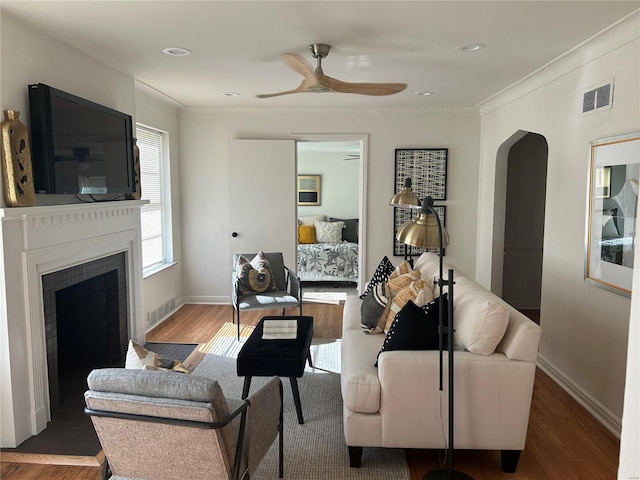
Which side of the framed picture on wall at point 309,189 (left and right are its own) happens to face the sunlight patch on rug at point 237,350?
front

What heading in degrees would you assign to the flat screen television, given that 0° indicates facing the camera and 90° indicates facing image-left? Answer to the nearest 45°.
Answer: approximately 315°

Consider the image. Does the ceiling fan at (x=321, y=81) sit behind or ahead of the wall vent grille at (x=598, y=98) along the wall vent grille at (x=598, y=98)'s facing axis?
ahead

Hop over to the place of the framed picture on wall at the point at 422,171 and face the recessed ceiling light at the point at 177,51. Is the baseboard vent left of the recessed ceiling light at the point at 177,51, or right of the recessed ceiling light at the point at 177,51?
right

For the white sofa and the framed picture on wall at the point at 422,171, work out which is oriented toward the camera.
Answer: the framed picture on wall

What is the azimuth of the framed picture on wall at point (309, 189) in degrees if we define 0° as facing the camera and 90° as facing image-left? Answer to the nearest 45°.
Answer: approximately 0°

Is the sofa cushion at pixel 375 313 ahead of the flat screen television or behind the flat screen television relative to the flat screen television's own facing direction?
ahead

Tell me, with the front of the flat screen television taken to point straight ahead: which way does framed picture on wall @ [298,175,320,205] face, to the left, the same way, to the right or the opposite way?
to the right

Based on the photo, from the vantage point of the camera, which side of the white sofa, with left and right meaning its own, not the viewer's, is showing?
left

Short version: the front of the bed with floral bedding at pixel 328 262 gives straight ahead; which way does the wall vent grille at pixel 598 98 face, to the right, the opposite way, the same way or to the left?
to the right

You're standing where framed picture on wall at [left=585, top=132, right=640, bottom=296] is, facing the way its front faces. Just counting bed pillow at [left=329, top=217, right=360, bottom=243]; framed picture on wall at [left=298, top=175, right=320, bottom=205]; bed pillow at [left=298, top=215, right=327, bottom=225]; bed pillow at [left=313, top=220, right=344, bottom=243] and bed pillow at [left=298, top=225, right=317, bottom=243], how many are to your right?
5

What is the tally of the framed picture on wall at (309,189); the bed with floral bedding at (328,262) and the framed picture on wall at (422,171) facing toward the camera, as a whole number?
3

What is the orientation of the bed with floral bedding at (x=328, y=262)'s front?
toward the camera

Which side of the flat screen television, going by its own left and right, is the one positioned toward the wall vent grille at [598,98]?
front

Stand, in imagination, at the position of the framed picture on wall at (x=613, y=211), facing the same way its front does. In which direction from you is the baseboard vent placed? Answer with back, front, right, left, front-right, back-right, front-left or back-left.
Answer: front-right

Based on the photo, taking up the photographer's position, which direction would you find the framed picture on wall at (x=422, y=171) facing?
facing the viewer

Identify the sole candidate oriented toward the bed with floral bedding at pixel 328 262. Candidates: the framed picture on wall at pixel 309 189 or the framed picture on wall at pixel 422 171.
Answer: the framed picture on wall at pixel 309 189

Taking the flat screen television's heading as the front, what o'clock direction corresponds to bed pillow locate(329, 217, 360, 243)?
The bed pillow is roughly at 9 o'clock from the flat screen television.

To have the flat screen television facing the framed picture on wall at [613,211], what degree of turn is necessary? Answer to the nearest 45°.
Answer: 0° — it already faces it
